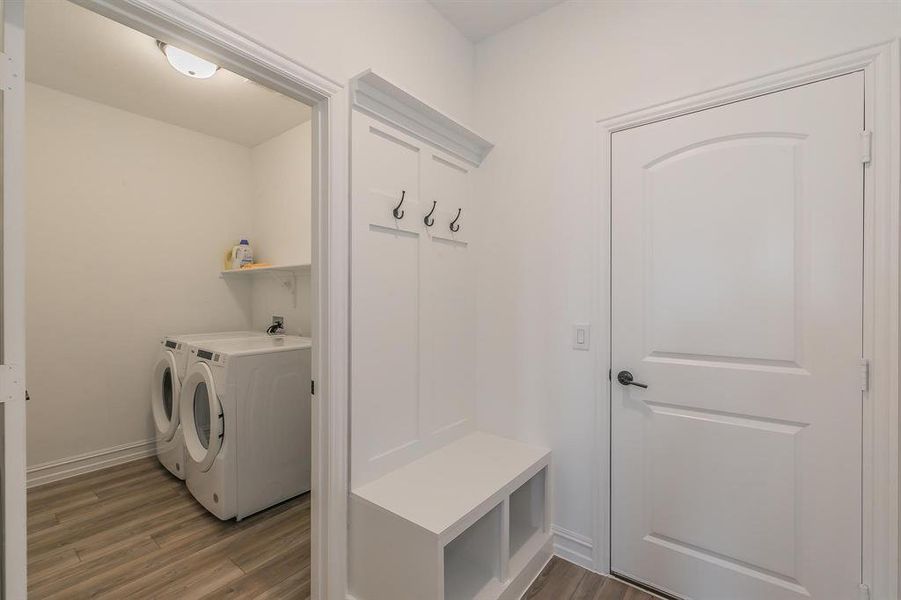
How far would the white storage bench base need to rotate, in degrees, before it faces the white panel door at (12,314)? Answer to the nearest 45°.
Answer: approximately 90° to its right

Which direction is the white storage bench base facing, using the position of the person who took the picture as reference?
facing the viewer and to the right of the viewer

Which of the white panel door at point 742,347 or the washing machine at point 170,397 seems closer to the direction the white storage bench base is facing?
the white panel door

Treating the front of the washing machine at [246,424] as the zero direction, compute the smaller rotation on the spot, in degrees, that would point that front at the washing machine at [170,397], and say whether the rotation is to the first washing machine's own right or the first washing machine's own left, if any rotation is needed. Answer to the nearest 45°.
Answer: approximately 90° to the first washing machine's own right

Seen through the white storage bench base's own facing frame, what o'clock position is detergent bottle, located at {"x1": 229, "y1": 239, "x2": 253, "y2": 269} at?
The detergent bottle is roughly at 6 o'clock from the white storage bench base.

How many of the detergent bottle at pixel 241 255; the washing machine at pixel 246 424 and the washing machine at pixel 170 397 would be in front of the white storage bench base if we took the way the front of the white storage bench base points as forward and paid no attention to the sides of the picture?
0

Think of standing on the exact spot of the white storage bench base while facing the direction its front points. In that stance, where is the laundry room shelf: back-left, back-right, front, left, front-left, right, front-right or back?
back

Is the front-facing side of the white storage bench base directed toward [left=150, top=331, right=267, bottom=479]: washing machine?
no

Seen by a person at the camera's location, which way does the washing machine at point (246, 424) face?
facing the viewer and to the left of the viewer

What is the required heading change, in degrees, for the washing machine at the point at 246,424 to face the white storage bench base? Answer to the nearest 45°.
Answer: approximately 90° to its left

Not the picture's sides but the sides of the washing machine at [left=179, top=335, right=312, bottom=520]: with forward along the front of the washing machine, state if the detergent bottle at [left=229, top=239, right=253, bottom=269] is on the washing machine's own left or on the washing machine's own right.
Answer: on the washing machine's own right

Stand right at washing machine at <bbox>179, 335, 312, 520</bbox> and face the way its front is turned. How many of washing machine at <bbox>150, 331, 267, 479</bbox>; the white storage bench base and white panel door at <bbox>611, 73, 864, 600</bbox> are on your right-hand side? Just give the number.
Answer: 1

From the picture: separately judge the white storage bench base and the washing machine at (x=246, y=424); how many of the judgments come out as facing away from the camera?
0

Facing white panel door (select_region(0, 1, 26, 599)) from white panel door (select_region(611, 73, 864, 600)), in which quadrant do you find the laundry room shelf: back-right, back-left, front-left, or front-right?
front-right
